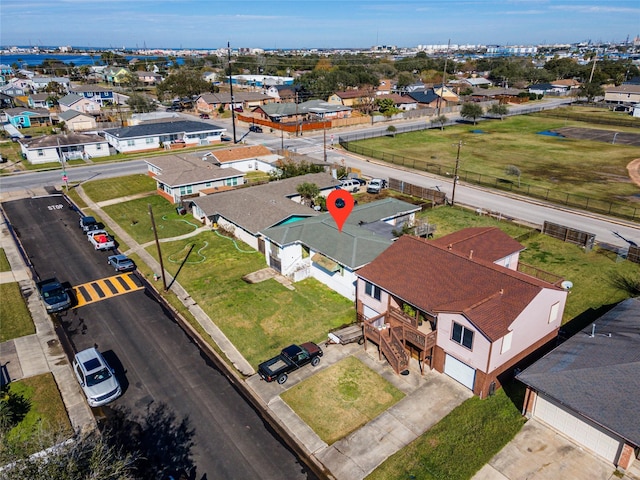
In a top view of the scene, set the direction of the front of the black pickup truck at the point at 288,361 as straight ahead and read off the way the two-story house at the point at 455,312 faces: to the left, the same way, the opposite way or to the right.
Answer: the opposite way

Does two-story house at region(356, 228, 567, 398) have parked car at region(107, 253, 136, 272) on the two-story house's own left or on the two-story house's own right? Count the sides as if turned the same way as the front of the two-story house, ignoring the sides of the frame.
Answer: on the two-story house's own right

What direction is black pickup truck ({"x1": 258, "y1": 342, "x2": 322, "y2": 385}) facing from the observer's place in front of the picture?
facing away from the viewer and to the right of the viewer

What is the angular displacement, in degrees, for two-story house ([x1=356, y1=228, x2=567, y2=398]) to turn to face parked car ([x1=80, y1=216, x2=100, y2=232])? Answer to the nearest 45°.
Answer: approximately 45° to its right

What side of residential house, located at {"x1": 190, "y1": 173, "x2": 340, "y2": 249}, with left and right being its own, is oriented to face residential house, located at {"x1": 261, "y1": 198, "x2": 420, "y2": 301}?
left

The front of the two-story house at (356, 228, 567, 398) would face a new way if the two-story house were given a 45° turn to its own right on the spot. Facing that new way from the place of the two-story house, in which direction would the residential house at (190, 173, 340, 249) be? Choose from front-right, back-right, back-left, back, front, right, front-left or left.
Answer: front-right

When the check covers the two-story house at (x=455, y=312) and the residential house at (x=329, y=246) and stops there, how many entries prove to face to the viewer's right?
0

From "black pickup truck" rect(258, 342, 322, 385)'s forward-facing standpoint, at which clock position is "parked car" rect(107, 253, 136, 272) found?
The parked car is roughly at 9 o'clock from the black pickup truck.

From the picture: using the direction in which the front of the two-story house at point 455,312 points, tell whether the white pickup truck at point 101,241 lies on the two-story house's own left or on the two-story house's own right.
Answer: on the two-story house's own right

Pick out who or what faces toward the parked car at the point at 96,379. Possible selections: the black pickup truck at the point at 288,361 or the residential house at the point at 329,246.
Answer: the residential house

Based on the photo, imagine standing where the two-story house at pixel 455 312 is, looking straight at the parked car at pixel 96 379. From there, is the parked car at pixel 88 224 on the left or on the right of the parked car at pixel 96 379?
right

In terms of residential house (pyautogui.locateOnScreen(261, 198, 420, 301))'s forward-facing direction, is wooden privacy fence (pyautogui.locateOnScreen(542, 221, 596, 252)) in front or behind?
behind
